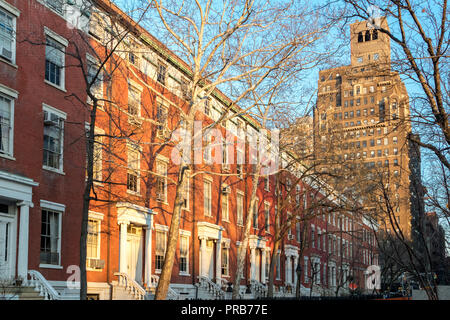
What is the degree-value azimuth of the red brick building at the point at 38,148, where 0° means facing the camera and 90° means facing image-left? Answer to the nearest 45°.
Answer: approximately 315°
